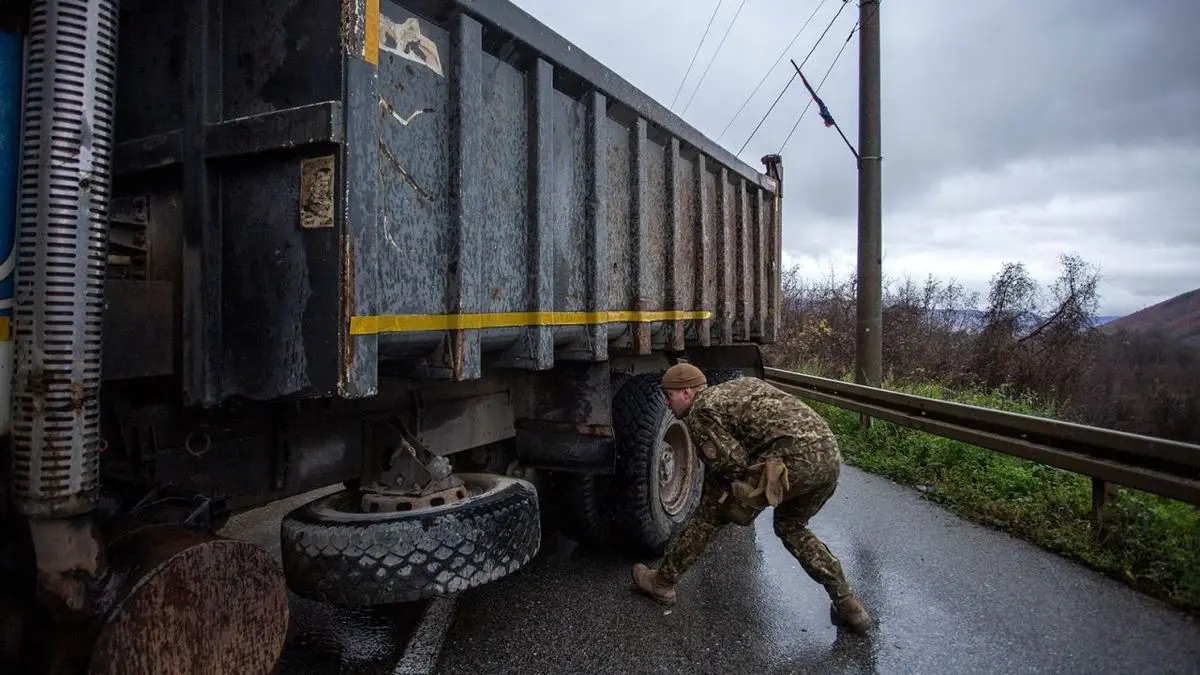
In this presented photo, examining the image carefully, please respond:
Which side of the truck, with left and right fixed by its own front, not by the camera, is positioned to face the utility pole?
back

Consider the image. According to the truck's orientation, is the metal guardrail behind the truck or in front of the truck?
behind

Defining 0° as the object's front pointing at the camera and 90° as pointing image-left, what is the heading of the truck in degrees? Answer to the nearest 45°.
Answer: approximately 45°
